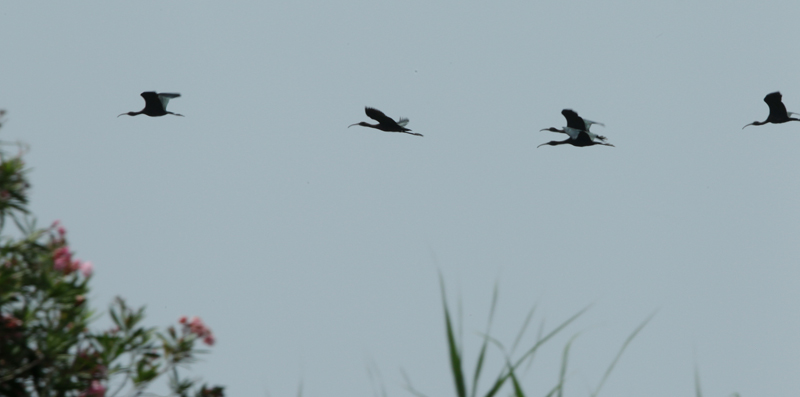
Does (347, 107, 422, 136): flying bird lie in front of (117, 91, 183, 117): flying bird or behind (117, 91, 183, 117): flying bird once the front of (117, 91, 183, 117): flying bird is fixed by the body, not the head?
behind

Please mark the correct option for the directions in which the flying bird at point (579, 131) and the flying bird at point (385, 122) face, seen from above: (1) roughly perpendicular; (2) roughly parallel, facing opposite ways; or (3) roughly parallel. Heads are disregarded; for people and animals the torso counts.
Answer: roughly parallel

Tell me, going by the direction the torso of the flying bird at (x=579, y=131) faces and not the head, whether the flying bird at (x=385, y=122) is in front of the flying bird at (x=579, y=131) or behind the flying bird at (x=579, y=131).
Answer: in front

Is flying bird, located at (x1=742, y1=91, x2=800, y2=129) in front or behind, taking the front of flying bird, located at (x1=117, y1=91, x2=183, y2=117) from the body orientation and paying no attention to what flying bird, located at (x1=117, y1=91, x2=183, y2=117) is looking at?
behind

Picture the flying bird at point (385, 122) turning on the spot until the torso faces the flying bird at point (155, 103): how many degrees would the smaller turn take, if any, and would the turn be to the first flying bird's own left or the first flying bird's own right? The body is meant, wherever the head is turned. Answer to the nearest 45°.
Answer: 0° — it already faces it

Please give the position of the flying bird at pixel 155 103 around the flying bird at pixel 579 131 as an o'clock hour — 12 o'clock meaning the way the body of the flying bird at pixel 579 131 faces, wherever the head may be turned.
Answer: the flying bird at pixel 155 103 is roughly at 11 o'clock from the flying bird at pixel 579 131.

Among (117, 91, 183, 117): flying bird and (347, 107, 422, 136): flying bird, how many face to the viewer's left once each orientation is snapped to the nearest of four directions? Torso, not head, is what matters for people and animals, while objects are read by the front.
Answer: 2

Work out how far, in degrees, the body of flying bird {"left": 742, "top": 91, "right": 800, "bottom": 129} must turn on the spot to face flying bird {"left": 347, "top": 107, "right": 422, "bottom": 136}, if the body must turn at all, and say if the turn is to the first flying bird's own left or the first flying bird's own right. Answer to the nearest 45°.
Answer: approximately 45° to the first flying bird's own left

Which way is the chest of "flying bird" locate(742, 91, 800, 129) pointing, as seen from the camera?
to the viewer's left

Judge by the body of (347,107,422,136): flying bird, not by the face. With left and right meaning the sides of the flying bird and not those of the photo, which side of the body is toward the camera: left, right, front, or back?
left

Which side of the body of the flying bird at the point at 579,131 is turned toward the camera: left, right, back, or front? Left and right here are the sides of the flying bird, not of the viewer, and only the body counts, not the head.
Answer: left

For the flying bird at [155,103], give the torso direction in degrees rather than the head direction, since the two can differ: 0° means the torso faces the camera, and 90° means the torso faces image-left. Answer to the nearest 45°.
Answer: approximately 90°

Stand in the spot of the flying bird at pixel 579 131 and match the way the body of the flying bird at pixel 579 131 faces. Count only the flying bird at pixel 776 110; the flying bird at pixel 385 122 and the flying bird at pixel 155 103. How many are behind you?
1

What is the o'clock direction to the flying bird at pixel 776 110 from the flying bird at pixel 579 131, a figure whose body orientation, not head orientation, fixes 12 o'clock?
the flying bird at pixel 776 110 is roughly at 6 o'clock from the flying bird at pixel 579 131.
